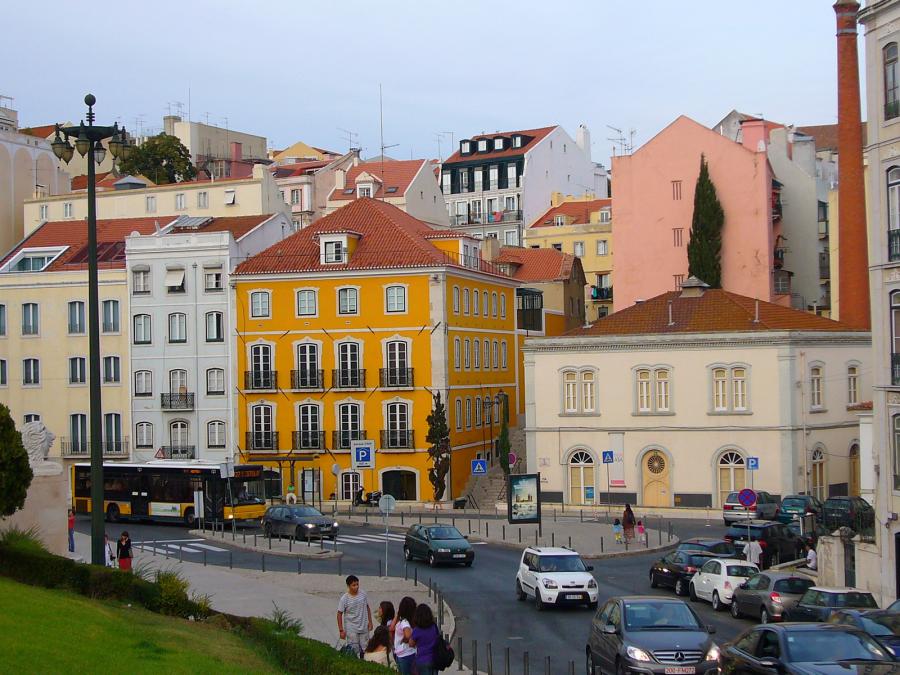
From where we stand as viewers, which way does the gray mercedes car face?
facing the viewer and to the right of the viewer

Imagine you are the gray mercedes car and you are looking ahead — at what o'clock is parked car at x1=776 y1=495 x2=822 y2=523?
The parked car is roughly at 8 o'clock from the gray mercedes car.

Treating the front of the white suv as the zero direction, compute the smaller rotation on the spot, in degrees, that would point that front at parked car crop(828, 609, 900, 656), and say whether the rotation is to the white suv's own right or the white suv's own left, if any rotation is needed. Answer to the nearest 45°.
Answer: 0° — it already faces it

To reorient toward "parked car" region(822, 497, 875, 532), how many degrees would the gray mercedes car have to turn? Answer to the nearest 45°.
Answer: approximately 135° to its left

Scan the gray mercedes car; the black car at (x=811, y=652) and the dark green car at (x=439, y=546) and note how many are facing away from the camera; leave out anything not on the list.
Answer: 0

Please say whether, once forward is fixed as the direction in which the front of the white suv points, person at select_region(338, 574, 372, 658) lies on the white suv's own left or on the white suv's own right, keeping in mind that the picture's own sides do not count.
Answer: on the white suv's own right

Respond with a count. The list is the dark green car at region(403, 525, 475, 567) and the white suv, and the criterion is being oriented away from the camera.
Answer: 0

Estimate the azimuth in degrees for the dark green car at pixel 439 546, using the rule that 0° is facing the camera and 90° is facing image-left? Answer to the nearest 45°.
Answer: approximately 315°

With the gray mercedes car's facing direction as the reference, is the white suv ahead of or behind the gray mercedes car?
behind

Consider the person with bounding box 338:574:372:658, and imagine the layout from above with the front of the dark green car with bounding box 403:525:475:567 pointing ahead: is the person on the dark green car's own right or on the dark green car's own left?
on the dark green car's own right
